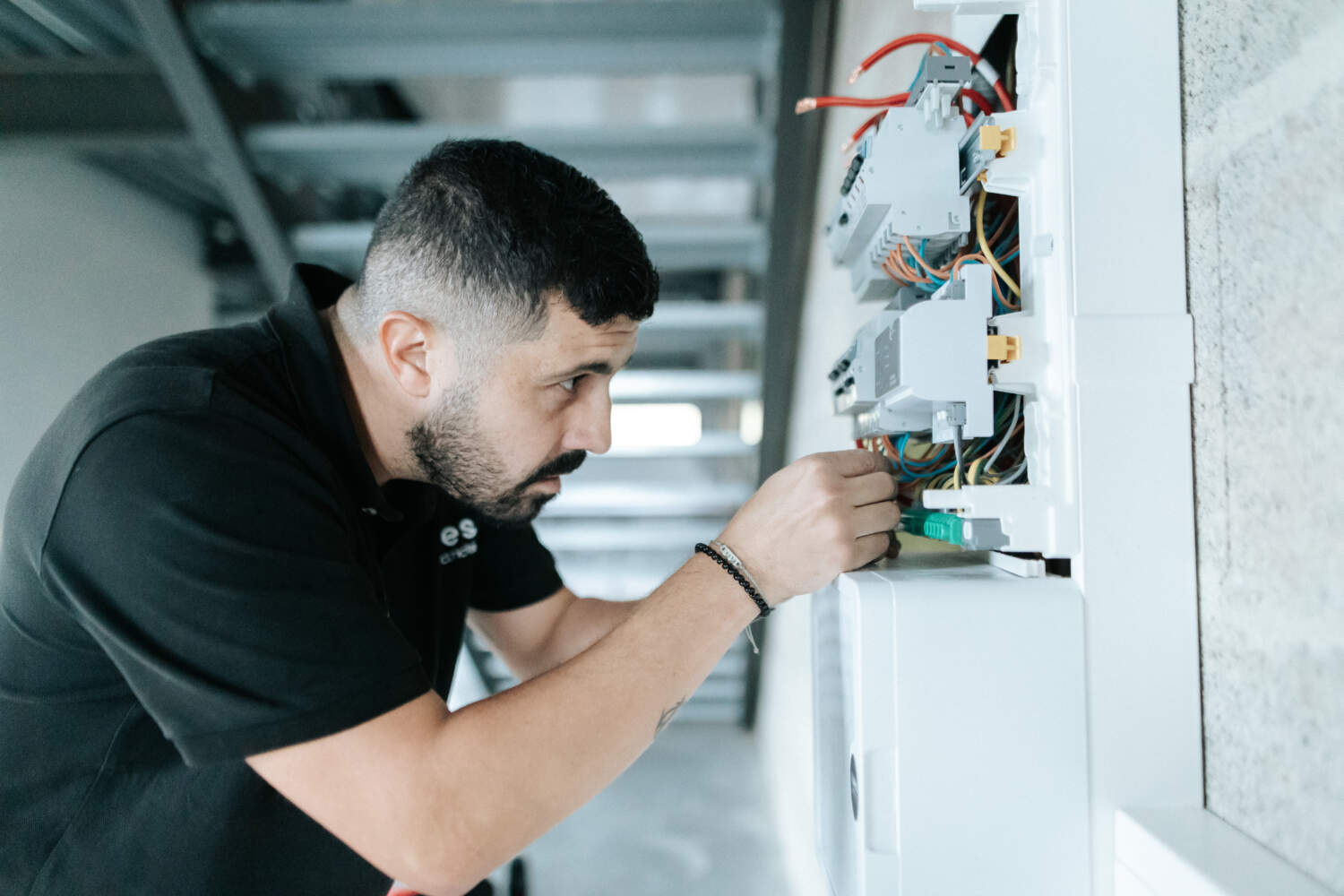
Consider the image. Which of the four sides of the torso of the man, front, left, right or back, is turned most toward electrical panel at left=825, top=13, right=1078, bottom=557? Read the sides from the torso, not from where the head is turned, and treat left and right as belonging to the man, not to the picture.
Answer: front

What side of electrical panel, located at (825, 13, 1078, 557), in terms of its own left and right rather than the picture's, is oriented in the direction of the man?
front

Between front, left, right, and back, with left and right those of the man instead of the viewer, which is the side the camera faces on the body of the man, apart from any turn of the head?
right

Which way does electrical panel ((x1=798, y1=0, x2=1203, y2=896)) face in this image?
to the viewer's left

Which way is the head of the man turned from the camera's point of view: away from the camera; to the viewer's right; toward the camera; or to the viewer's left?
to the viewer's right
